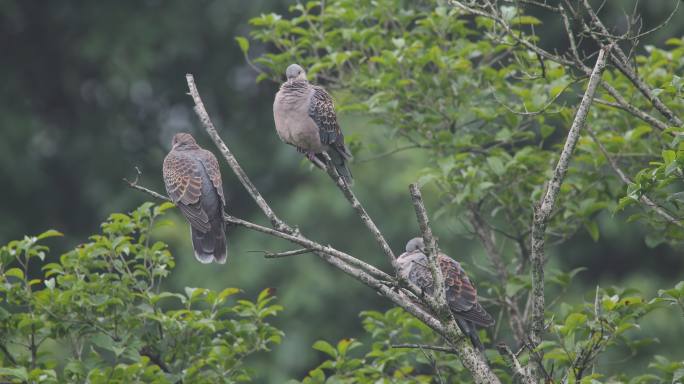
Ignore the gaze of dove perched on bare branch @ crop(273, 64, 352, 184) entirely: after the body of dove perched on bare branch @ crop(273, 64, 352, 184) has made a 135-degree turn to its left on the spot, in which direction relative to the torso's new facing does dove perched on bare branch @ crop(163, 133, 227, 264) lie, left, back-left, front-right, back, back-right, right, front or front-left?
back

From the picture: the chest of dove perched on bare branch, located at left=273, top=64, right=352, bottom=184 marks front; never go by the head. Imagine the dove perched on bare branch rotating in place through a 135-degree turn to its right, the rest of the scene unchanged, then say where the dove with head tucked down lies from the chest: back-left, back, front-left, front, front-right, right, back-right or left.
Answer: back-right

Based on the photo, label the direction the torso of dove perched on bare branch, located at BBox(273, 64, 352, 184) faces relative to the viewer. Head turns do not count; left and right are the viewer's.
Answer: facing the viewer and to the left of the viewer

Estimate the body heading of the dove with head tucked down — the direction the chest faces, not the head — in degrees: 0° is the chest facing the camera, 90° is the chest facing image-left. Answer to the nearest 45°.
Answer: approximately 90°
